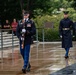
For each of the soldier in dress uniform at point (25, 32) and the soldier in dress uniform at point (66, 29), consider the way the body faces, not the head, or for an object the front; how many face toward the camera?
2

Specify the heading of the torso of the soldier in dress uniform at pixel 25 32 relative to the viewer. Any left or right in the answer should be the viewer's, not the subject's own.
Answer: facing the viewer

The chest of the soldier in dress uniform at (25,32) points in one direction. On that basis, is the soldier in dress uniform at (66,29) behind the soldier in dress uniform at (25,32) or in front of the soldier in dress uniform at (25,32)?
behind

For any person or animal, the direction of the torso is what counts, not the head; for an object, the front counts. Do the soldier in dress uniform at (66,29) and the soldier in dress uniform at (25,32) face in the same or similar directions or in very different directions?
same or similar directions

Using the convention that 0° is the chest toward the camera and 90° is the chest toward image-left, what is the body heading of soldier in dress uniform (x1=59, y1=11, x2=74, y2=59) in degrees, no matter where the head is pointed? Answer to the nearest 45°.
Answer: approximately 0°

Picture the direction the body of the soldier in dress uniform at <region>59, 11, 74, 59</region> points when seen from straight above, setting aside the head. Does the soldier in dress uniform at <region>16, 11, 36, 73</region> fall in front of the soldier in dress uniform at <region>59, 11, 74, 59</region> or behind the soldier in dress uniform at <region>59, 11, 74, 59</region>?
in front
